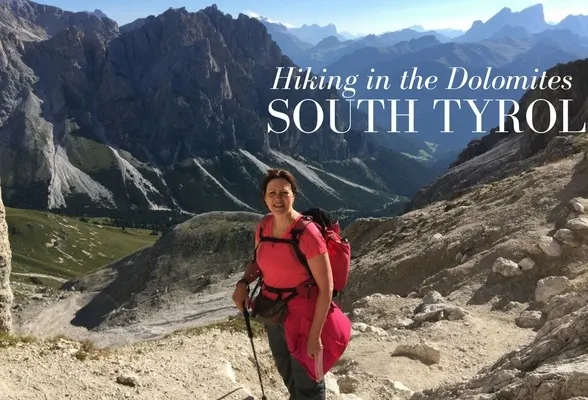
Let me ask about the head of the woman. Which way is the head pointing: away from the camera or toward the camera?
toward the camera

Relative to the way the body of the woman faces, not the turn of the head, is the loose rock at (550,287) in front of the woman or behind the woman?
behind

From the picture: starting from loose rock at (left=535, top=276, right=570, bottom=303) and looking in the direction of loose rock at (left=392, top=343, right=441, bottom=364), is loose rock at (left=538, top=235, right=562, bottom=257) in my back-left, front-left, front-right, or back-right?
back-right

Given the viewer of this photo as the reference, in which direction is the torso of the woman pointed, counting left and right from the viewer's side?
facing the viewer and to the left of the viewer

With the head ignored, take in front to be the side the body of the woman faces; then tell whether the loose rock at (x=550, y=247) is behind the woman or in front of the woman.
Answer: behind

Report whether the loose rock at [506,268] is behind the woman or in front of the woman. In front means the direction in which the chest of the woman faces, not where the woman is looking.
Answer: behind
